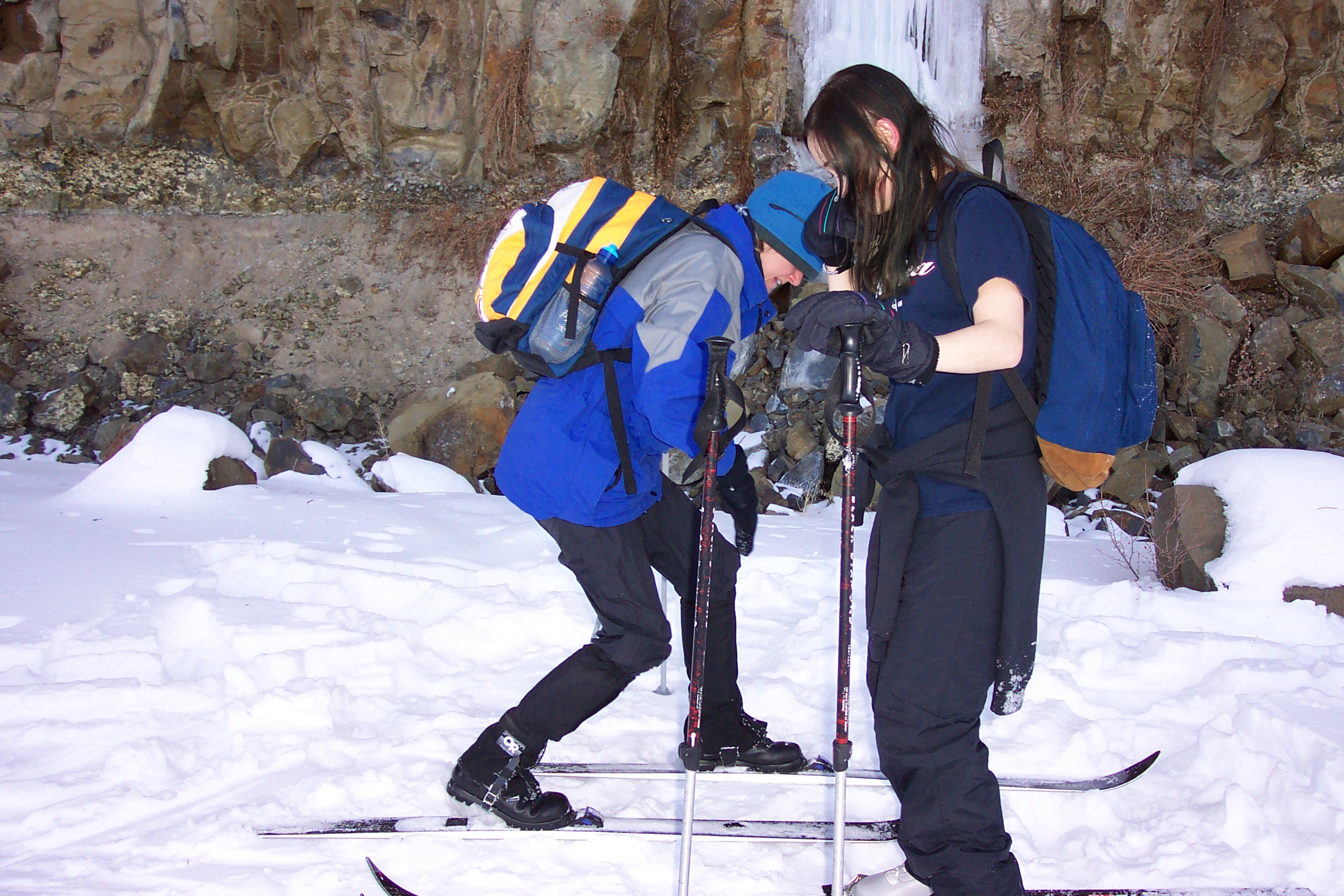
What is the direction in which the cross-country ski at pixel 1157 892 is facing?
to the viewer's left

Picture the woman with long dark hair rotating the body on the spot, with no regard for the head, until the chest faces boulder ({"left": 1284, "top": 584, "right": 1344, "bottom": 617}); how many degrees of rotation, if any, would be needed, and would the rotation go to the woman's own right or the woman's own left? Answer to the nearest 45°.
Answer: approximately 135° to the woman's own right

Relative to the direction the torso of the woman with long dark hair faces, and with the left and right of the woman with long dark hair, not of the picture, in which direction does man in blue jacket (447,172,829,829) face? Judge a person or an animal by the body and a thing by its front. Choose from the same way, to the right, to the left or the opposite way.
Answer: the opposite way

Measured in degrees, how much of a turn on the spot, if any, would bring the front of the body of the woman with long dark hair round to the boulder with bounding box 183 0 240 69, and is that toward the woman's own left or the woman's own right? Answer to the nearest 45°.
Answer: approximately 45° to the woman's own right

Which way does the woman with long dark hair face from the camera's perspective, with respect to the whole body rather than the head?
to the viewer's left

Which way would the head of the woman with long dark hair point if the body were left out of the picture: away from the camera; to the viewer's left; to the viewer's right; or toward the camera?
to the viewer's left

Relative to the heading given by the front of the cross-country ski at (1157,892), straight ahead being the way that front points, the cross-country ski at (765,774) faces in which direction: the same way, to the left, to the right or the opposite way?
the opposite way

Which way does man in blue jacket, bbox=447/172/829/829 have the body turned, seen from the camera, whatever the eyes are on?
to the viewer's right

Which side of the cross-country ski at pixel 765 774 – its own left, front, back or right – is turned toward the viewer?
right
